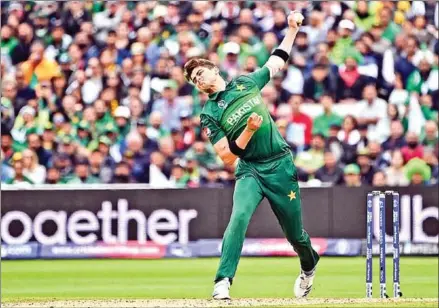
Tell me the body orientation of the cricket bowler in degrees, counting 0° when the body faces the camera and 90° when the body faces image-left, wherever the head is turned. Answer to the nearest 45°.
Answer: approximately 0°

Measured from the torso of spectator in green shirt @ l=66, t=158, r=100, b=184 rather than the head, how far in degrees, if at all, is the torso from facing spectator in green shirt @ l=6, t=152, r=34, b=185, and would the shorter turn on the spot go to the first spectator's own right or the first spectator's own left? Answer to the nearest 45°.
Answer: approximately 90° to the first spectator's own right

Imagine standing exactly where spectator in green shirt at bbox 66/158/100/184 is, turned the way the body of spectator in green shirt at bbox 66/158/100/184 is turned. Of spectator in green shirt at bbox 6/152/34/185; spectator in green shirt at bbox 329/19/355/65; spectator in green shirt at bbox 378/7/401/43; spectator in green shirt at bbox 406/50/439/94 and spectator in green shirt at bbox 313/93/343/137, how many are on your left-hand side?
4

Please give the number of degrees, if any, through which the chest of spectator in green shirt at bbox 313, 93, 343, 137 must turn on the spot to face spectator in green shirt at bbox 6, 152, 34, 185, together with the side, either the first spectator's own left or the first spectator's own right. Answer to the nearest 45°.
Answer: approximately 90° to the first spectator's own right

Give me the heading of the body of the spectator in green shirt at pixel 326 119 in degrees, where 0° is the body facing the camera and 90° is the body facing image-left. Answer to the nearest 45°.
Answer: approximately 0°

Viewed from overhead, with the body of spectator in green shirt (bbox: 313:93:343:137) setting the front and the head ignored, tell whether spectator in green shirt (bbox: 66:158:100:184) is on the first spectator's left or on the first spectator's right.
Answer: on the first spectator's right

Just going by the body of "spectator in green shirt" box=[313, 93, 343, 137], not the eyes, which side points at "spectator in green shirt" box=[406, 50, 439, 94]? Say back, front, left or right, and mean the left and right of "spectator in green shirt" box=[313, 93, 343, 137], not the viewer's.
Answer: left
